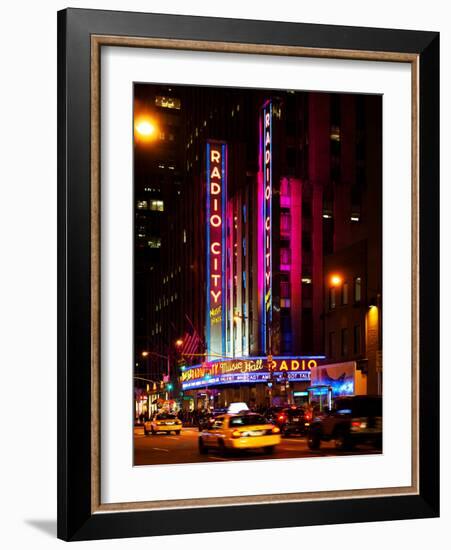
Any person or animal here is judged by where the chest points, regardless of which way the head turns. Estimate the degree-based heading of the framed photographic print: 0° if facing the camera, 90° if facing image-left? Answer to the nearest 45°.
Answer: approximately 315°
